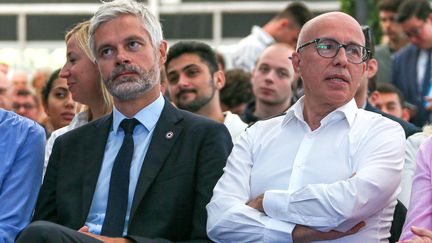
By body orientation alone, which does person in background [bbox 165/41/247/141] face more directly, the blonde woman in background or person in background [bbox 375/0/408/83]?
the blonde woman in background

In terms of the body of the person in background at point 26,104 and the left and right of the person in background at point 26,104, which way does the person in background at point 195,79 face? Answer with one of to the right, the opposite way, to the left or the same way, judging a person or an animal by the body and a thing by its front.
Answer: the same way

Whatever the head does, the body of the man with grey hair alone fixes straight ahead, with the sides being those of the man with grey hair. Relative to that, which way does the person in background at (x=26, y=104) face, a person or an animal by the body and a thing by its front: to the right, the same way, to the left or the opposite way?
the same way

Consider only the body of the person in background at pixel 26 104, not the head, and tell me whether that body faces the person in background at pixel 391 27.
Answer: no

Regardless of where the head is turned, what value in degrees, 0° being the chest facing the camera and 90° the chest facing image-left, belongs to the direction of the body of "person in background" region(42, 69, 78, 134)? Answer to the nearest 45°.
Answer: approximately 315°

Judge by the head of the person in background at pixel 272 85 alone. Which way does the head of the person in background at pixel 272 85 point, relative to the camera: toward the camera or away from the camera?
toward the camera

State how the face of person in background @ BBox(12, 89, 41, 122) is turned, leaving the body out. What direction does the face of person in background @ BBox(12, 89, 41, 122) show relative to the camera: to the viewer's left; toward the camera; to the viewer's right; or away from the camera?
toward the camera

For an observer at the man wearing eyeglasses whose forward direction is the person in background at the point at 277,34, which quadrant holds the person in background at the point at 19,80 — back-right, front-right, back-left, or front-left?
front-left

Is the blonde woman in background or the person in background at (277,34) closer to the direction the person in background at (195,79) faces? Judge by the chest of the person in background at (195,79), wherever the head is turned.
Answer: the blonde woman in background

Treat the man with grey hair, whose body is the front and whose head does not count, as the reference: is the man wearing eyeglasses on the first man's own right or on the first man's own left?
on the first man's own left

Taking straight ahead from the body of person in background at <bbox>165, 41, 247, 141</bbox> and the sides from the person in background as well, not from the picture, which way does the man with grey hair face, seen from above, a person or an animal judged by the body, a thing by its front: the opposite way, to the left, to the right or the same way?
the same way

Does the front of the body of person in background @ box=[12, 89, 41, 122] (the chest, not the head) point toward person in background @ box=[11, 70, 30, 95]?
no
